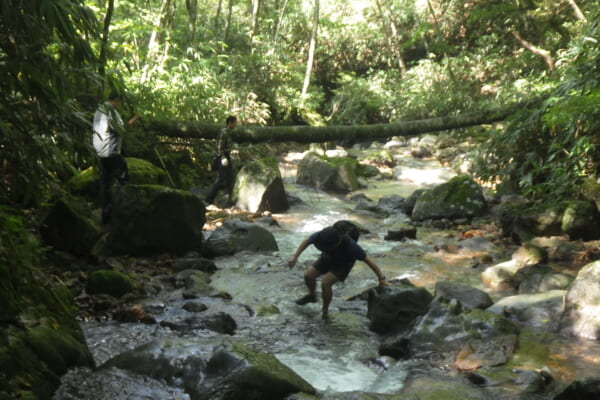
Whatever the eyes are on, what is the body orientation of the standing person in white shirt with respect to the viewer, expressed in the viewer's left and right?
facing to the right of the viewer

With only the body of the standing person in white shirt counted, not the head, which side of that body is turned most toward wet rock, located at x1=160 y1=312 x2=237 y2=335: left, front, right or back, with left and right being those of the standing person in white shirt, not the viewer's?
right

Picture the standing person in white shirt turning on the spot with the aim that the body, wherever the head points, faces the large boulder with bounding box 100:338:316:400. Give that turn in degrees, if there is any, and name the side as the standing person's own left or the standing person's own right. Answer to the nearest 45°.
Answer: approximately 90° to the standing person's own right

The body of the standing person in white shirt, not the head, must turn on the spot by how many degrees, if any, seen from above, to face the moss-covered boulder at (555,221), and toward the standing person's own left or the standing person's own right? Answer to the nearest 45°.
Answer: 0° — they already face it

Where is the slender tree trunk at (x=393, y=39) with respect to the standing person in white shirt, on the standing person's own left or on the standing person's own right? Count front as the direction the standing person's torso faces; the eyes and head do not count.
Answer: on the standing person's own left

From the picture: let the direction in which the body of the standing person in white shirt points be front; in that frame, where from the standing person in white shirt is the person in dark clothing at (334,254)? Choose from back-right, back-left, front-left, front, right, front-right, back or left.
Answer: front-right
